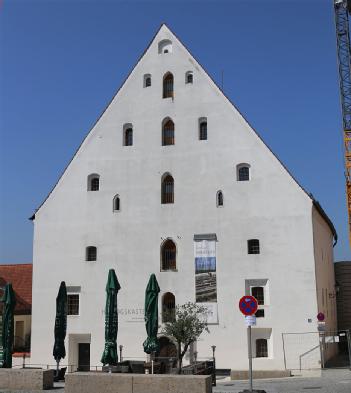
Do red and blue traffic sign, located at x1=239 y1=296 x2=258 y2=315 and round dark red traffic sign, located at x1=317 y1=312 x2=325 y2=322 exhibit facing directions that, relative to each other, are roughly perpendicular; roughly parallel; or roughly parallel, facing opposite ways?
roughly parallel

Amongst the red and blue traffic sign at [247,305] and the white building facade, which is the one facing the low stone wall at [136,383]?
the white building facade

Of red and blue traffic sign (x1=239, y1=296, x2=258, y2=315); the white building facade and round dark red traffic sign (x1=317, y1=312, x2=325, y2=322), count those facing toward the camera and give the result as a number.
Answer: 3

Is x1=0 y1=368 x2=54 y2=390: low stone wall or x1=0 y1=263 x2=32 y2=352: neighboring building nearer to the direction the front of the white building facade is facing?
the low stone wall

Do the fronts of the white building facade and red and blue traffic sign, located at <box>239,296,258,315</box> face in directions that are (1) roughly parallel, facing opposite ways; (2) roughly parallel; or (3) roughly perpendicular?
roughly parallel

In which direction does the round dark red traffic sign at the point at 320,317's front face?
toward the camera

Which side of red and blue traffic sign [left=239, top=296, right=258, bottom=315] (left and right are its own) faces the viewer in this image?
front

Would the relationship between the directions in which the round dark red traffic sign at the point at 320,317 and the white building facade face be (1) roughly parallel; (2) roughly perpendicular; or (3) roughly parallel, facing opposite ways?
roughly parallel

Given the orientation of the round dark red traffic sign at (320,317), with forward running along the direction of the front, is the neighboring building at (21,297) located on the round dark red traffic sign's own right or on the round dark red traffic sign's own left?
on the round dark red traffic sign's own right

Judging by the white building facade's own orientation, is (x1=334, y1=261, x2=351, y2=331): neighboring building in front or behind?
behind

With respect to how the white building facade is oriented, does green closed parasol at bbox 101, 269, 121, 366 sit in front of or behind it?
in front

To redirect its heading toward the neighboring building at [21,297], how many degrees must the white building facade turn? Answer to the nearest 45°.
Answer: approximately 135° to its right

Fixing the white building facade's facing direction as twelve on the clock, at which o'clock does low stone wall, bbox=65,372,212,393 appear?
The low stone wall is roughly at 12 o'clock from the white building facade.

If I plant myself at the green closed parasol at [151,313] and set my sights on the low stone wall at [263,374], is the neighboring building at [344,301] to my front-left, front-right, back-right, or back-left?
front-left
